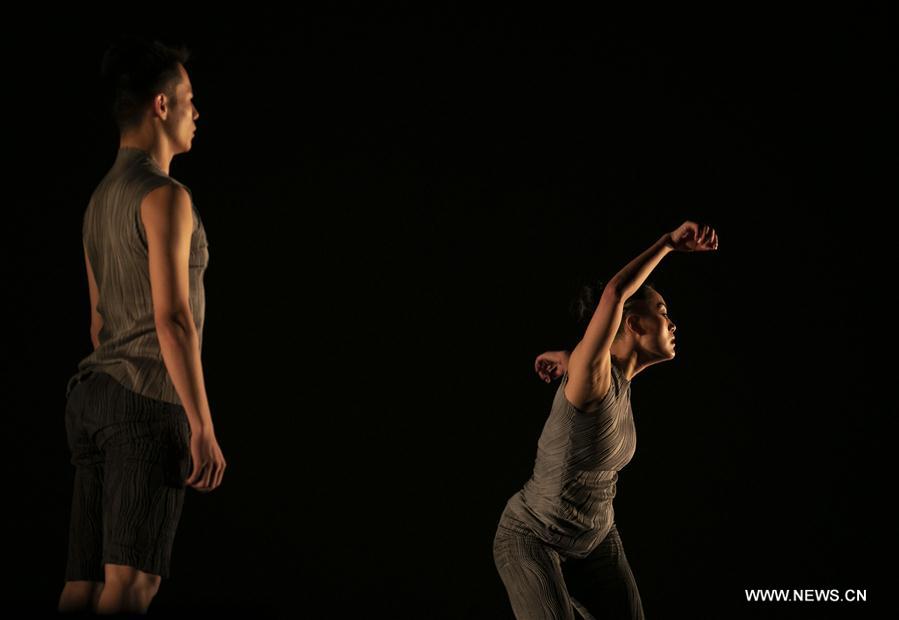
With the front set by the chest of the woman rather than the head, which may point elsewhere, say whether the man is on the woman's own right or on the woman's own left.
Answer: on the woman's own right

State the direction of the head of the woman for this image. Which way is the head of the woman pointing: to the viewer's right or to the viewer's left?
to the viewer's right

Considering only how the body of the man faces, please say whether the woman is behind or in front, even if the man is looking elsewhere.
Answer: in front

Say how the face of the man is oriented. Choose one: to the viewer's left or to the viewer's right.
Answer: to the viewer's right

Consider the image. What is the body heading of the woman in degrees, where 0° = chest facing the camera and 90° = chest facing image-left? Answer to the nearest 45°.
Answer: approximately 270°

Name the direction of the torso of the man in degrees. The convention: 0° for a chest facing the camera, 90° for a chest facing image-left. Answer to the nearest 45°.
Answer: approximately 225°

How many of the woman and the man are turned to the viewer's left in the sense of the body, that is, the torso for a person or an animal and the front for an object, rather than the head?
0
